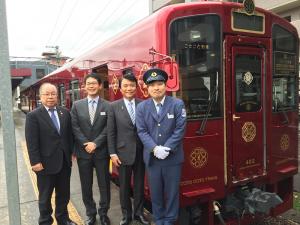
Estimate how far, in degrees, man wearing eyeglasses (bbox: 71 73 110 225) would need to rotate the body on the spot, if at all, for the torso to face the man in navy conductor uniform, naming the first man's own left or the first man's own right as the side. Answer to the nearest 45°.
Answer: approximately 45° to the first man's own left

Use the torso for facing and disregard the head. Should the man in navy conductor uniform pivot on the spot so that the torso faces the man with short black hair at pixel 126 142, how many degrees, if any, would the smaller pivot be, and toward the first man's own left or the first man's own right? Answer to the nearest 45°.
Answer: approximately 135° to the first man's own right

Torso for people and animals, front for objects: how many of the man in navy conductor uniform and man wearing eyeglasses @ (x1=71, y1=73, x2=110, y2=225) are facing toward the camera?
2

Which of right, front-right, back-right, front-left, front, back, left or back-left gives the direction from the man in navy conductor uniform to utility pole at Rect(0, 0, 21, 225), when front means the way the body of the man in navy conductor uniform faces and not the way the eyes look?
front-right

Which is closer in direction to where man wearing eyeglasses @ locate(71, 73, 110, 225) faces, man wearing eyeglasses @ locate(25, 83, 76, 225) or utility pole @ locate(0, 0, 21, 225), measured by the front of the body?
the utility pole

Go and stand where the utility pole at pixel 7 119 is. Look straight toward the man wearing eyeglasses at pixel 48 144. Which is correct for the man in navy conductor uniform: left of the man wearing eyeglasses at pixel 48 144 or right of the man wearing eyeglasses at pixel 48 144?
right

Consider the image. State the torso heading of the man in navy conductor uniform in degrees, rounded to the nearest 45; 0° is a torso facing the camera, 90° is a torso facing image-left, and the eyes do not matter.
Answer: approximately 0°
